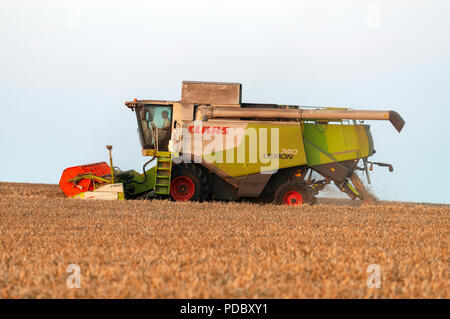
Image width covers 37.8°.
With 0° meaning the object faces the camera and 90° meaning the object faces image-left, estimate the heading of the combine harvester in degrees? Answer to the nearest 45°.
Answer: approximately 90°
